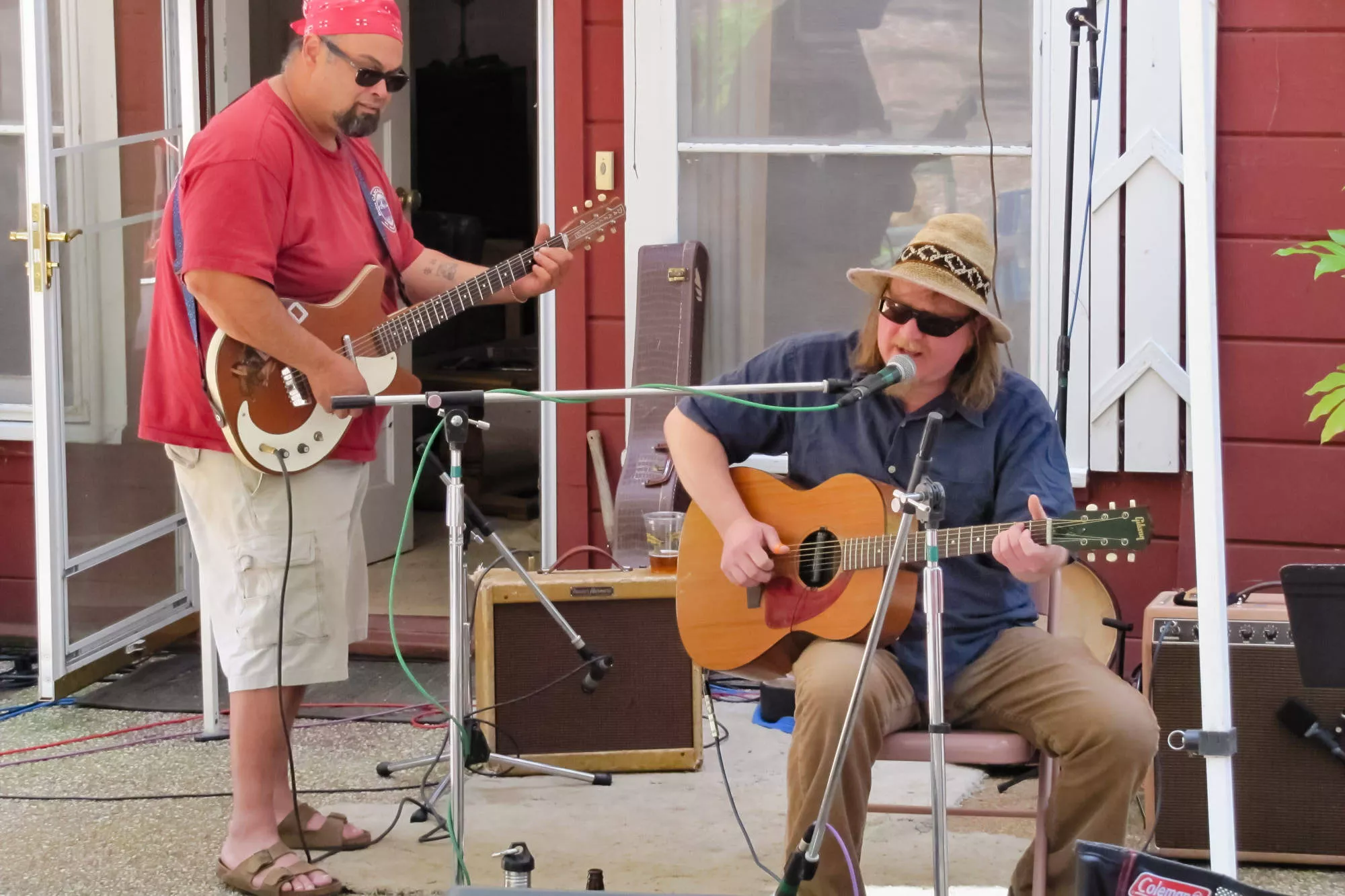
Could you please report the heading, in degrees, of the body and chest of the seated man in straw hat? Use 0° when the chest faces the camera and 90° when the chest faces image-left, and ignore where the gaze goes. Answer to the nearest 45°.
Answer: approximately 0°

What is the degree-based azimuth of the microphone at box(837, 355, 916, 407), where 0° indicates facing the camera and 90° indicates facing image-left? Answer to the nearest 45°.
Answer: approximately 225°

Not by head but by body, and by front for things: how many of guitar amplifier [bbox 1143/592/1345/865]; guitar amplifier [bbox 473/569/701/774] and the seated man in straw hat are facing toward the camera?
3

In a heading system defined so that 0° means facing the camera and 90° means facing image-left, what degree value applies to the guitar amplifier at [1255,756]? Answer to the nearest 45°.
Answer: approximately 0°

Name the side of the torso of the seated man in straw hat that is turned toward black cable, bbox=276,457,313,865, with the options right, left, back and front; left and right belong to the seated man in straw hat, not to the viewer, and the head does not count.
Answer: right

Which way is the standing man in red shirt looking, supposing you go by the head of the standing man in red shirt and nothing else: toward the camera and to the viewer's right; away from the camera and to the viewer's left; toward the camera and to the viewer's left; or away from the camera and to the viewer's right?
toward the camera and to the viewer's right

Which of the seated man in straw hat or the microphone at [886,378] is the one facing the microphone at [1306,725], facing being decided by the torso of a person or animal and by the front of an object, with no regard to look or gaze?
the microphone at [886,378]

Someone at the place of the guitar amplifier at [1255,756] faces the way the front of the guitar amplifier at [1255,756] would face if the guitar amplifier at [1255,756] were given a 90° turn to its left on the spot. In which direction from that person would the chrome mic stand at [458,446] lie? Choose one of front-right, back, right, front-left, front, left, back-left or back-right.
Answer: back-right

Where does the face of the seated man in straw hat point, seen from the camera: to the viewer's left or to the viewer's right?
to the viewer's left
